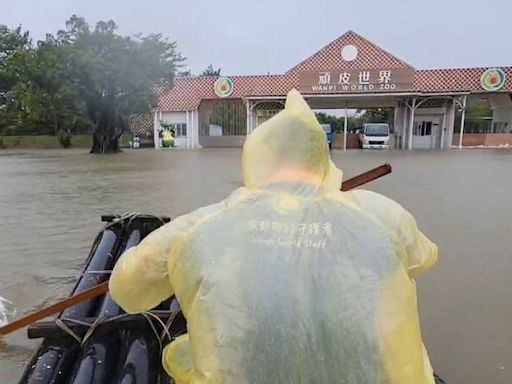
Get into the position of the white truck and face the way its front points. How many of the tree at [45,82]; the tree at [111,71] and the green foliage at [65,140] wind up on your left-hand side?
0

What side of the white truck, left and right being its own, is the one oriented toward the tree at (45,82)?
right

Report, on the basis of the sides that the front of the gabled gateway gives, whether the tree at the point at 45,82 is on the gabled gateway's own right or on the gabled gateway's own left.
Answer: on the gabled gateway's own right

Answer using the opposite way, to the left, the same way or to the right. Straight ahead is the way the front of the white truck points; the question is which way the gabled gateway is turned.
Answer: the same way

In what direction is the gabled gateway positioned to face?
toward the camera

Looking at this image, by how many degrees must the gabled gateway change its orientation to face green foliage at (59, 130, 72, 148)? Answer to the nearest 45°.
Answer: approximately 90° to its right

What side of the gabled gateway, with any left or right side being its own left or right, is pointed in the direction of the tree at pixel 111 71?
right

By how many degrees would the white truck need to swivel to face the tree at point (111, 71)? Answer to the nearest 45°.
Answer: approximately 90° to its right
